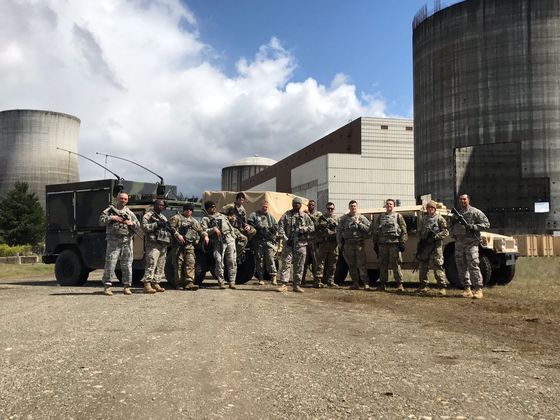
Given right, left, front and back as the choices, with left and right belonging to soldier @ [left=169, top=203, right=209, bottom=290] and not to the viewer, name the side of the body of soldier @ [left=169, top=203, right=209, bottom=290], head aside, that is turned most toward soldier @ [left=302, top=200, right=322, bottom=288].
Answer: left

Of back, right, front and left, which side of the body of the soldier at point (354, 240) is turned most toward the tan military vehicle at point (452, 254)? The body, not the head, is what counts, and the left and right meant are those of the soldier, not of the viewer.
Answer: left

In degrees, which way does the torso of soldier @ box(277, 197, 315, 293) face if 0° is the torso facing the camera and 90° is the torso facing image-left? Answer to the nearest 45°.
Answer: approximately 0°

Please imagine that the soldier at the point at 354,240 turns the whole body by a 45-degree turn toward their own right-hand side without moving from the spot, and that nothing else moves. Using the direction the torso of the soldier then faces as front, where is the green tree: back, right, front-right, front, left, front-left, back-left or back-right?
right

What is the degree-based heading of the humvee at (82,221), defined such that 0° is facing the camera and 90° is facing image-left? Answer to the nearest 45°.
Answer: approximately 270°

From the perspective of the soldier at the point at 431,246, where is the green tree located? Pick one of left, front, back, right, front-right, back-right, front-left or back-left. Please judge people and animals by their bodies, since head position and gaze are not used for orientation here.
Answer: back-right

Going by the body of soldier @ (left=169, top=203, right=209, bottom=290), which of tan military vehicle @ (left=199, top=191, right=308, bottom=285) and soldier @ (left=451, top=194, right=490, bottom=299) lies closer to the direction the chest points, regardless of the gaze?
the soldier

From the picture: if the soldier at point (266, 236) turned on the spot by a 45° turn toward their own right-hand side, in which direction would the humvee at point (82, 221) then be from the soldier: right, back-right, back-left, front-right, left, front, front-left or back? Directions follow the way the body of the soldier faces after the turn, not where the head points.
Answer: front-right

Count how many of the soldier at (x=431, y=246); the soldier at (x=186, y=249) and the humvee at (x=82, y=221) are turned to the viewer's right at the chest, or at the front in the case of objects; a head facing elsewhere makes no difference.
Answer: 1

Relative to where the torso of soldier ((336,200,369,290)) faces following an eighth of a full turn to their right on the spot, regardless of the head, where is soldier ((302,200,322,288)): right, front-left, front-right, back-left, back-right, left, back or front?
right

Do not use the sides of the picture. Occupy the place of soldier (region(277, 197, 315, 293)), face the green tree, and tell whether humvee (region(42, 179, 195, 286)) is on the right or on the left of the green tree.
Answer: left
